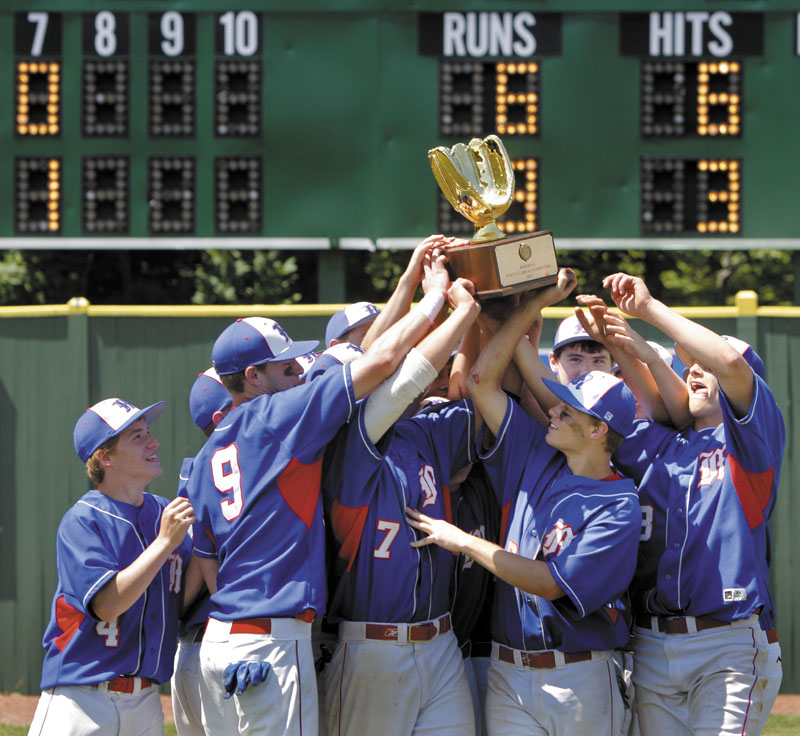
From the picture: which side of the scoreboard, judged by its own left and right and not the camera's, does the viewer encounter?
front
